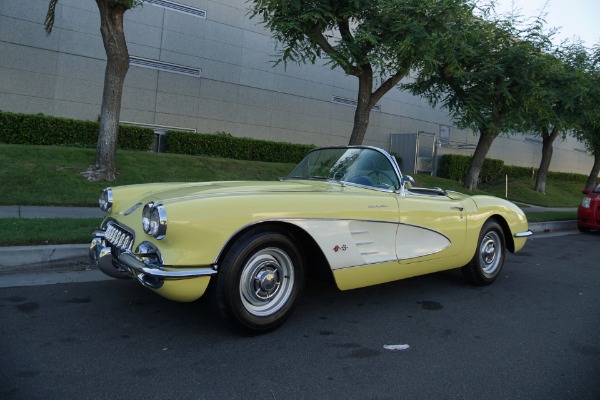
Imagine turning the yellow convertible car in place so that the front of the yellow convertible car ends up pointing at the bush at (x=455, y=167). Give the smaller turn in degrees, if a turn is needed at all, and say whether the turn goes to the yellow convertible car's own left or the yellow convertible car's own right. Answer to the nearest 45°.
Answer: approximately 135° to the yellow convertible car's own right

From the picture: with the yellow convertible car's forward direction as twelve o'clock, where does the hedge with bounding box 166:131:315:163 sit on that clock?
The hedge is roughly at 4 o'clock from the yellow convertible car.

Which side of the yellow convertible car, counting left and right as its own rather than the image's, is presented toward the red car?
back

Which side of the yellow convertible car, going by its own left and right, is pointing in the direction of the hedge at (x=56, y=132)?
right

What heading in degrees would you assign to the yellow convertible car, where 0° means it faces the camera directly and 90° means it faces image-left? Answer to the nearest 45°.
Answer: approximately 45°
